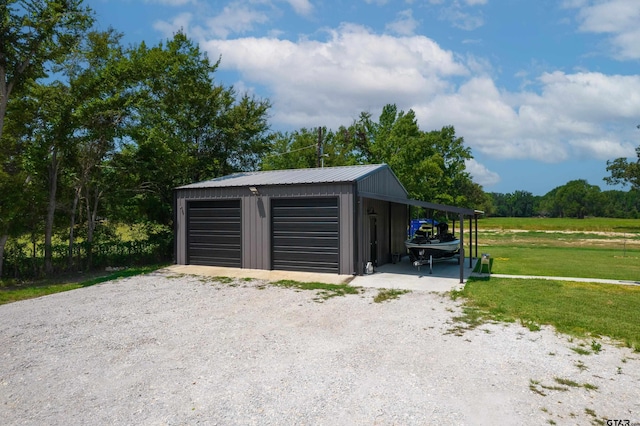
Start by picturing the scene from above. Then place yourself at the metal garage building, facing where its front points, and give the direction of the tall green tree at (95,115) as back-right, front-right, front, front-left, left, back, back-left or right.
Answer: right

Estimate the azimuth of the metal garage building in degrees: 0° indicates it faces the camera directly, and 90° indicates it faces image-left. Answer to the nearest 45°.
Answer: approximately 0°

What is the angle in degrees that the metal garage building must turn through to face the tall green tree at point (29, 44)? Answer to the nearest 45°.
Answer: approximately 90° to its right

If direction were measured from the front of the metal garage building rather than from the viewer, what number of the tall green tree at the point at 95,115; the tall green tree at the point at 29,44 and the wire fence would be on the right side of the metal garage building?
3

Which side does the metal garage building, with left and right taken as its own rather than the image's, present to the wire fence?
right

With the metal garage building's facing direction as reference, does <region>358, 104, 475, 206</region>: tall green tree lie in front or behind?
behind
